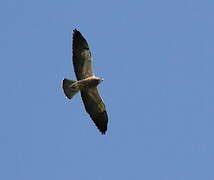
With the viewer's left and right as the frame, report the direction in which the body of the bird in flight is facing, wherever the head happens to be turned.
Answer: facing to the right of the viewer
